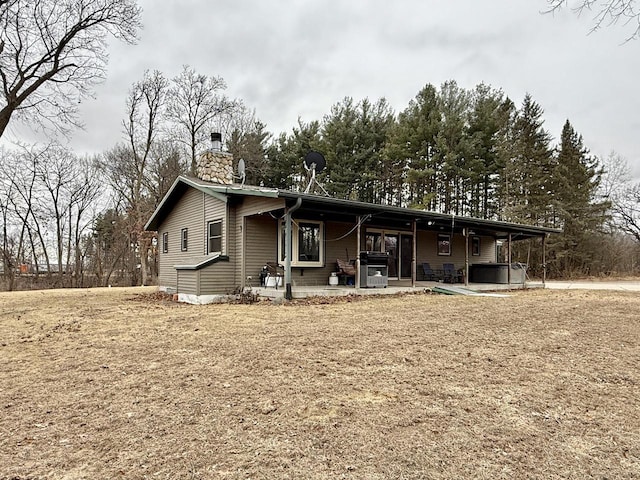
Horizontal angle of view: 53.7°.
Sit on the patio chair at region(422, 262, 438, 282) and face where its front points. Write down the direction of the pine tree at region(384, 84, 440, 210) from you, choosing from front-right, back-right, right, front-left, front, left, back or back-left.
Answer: back-left

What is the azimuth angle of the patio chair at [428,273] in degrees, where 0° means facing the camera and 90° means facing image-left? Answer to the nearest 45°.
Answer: approximately 315°

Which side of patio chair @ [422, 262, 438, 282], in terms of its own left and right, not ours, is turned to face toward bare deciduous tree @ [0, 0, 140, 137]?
right

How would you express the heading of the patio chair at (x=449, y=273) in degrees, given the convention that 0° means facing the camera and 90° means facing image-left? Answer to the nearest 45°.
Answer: approximately 315°

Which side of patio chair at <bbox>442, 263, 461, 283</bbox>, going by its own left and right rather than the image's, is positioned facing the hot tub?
left
